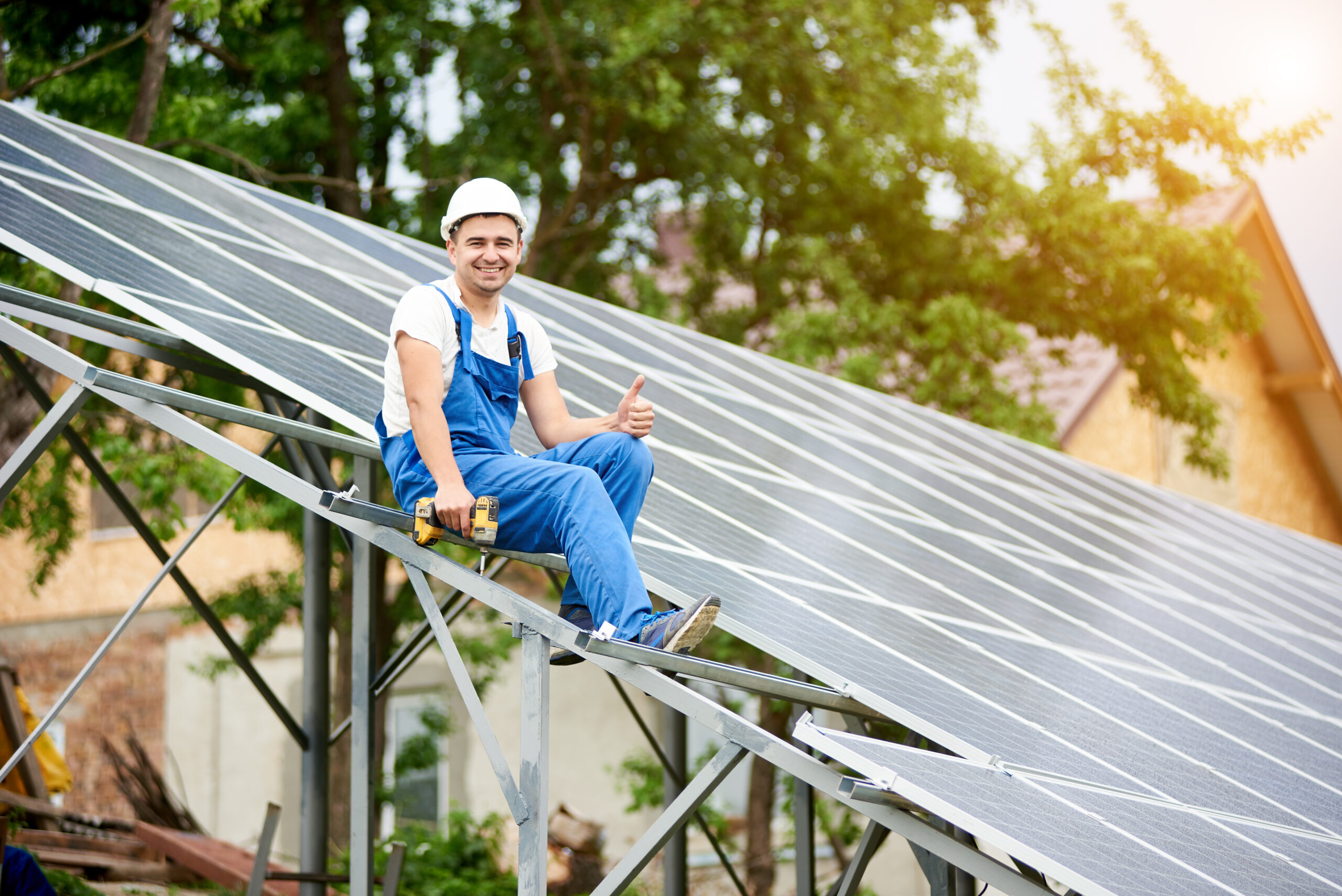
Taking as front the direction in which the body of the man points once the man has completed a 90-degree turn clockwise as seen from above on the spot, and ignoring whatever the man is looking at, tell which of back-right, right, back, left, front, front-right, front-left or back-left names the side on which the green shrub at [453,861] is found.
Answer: back-right

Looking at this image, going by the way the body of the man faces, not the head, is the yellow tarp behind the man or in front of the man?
behind

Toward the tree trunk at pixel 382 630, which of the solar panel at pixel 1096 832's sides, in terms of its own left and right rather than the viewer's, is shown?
back

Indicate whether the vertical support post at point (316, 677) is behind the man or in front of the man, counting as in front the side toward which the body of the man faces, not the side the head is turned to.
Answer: behind

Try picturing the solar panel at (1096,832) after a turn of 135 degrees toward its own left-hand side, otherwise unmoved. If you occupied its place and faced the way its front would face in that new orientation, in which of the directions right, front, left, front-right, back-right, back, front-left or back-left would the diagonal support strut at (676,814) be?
left

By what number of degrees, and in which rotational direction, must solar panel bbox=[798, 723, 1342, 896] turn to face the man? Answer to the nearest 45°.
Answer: approximately 135° to its right
